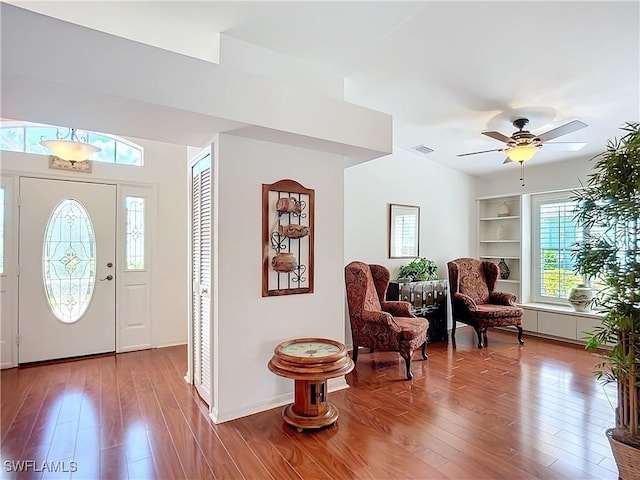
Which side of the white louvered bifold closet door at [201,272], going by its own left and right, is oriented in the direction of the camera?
left

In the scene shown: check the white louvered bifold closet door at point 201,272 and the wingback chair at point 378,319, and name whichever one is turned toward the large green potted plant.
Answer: the wingback chair

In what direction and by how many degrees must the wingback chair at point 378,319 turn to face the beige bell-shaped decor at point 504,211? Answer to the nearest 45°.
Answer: approximately 90° to its left

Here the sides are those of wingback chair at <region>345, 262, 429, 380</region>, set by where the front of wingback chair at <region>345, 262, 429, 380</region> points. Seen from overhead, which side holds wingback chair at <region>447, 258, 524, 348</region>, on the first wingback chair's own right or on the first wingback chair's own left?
on the first wingback chair's own left

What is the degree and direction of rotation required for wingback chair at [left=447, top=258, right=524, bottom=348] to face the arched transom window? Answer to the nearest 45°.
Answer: approximately 90° to its right

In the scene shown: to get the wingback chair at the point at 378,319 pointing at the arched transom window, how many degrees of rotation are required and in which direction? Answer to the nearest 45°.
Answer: approximately 135° to its right

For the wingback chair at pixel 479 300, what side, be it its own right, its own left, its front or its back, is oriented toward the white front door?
right

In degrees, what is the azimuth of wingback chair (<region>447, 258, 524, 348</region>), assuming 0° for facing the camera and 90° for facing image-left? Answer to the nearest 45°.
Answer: approximately 315°

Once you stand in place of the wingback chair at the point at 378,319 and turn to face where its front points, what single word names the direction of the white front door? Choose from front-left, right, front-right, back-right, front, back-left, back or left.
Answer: back-right

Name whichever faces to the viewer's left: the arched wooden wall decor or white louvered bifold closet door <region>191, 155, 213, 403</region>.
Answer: the white louvered bifold closet door
